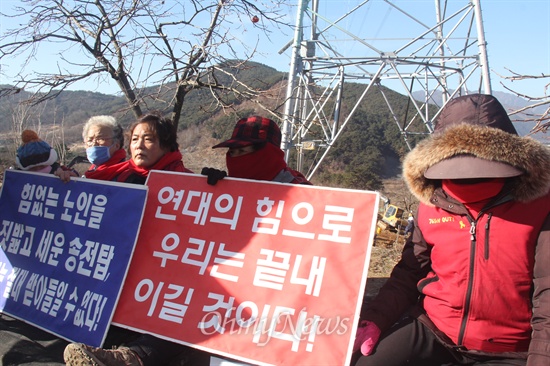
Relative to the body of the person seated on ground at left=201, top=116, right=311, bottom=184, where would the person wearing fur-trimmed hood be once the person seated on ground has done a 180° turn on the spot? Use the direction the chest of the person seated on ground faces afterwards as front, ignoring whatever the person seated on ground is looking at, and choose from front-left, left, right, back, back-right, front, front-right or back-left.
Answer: right

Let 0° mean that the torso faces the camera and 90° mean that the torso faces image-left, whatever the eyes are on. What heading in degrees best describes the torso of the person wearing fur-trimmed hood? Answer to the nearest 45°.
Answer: approximately 0°

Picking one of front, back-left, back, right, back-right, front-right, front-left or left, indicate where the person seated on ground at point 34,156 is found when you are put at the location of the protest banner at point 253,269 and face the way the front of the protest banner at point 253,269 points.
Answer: back-right

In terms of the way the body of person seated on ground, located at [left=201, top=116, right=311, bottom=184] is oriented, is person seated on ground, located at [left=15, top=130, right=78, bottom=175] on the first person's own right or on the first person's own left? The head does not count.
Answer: on the first person's own right

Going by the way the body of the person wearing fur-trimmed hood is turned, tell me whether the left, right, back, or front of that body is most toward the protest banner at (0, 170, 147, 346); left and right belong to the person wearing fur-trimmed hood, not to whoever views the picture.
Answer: right

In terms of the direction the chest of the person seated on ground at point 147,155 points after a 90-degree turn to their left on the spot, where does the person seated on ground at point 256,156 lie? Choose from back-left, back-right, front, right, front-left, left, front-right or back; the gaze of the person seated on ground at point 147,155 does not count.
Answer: front

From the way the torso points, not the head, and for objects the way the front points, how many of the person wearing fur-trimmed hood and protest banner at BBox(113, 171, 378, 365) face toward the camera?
2

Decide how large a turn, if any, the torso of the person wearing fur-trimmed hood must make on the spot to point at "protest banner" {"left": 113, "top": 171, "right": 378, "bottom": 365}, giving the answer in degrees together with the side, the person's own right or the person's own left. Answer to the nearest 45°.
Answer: approximately 90° to the person's own right

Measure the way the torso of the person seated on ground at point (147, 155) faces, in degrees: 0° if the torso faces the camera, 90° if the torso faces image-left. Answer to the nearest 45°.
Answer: approximately 45°

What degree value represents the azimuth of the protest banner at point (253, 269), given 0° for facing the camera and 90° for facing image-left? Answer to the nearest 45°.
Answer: approximately 0°

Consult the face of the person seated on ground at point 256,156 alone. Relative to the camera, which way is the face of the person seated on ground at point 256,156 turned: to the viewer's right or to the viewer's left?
to the viewer's left

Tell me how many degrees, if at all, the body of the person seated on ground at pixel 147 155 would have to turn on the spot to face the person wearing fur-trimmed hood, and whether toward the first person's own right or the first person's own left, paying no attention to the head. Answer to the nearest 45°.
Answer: approximately 90° to the first person's own left
